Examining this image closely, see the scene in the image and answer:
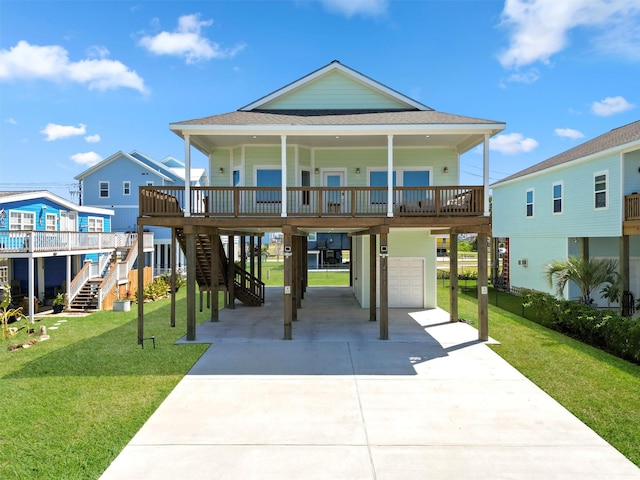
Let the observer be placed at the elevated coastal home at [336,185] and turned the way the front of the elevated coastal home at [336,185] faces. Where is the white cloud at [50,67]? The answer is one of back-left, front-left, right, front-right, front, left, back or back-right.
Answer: back-right

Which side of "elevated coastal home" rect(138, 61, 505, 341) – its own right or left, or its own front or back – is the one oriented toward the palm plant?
left

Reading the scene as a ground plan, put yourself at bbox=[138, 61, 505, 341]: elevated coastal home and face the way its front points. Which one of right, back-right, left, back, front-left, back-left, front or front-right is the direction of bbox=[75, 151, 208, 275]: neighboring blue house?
back-right

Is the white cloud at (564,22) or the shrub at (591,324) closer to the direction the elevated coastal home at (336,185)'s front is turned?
the shrub

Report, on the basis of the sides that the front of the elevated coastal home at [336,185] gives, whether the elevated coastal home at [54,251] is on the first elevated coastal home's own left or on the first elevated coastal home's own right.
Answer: on the first elevated coastal home's own right

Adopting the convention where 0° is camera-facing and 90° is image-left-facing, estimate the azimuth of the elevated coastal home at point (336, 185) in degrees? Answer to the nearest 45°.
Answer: approximately 0°

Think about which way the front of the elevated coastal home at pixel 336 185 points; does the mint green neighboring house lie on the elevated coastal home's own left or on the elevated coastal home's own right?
on the elevated coastal home's own left

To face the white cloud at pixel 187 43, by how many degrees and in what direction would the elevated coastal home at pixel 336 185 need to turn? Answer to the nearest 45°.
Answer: approximately 135° to its right

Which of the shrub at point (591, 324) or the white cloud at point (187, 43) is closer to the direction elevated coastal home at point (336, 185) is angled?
the shrub

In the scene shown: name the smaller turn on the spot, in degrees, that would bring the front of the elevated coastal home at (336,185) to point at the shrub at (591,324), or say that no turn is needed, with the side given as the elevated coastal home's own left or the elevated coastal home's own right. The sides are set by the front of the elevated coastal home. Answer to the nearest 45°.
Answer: approximately 90° to the elevated coastal home's own left
